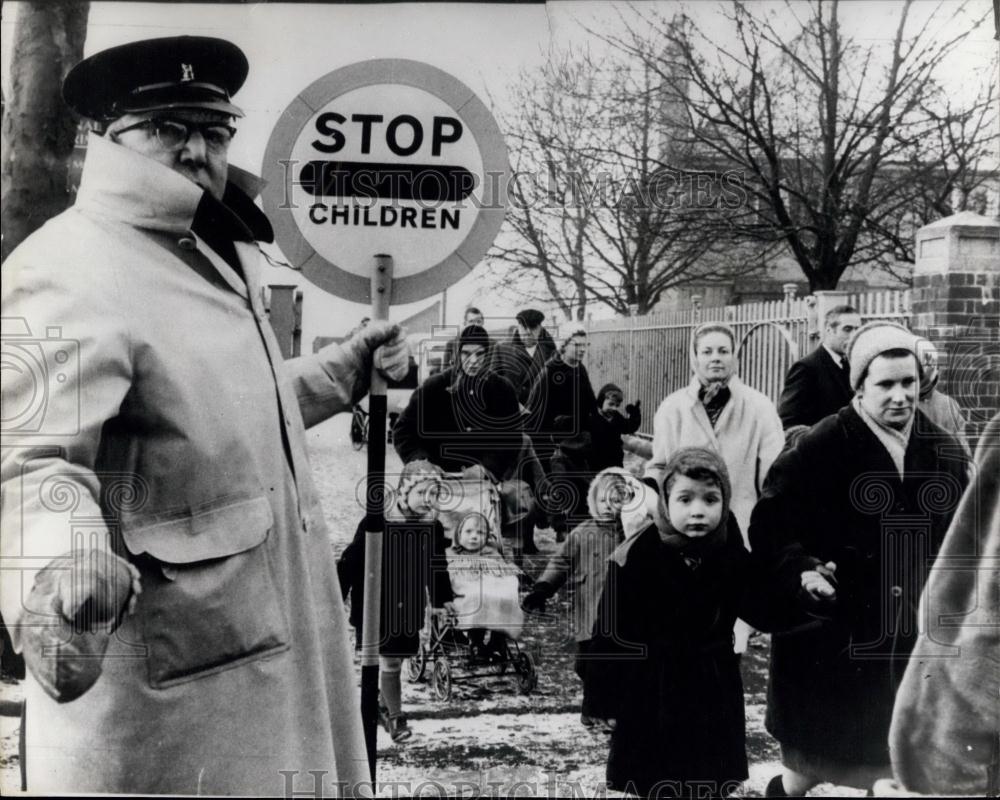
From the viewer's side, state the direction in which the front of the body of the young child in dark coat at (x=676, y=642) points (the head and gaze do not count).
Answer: toward the camera

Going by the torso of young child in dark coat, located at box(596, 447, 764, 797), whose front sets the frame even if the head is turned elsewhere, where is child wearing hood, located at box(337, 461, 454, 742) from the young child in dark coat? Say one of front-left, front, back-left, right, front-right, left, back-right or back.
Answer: right

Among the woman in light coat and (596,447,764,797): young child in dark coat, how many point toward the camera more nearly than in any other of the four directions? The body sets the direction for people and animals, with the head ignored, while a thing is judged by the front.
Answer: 2

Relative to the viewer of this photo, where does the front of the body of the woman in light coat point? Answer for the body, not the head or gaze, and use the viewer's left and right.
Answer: facing the viewer

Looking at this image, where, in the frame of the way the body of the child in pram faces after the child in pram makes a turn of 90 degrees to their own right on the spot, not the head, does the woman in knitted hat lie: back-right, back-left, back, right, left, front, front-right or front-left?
back

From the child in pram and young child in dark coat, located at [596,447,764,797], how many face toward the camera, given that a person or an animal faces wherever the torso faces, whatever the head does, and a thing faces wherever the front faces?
2

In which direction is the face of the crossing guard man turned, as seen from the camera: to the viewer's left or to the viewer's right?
to the viewer's right

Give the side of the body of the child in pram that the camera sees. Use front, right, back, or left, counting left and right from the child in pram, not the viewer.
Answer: front

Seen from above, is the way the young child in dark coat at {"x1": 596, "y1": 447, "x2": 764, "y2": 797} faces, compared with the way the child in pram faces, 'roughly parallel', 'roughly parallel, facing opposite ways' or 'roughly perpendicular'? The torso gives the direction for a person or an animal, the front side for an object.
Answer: roughly parallel
